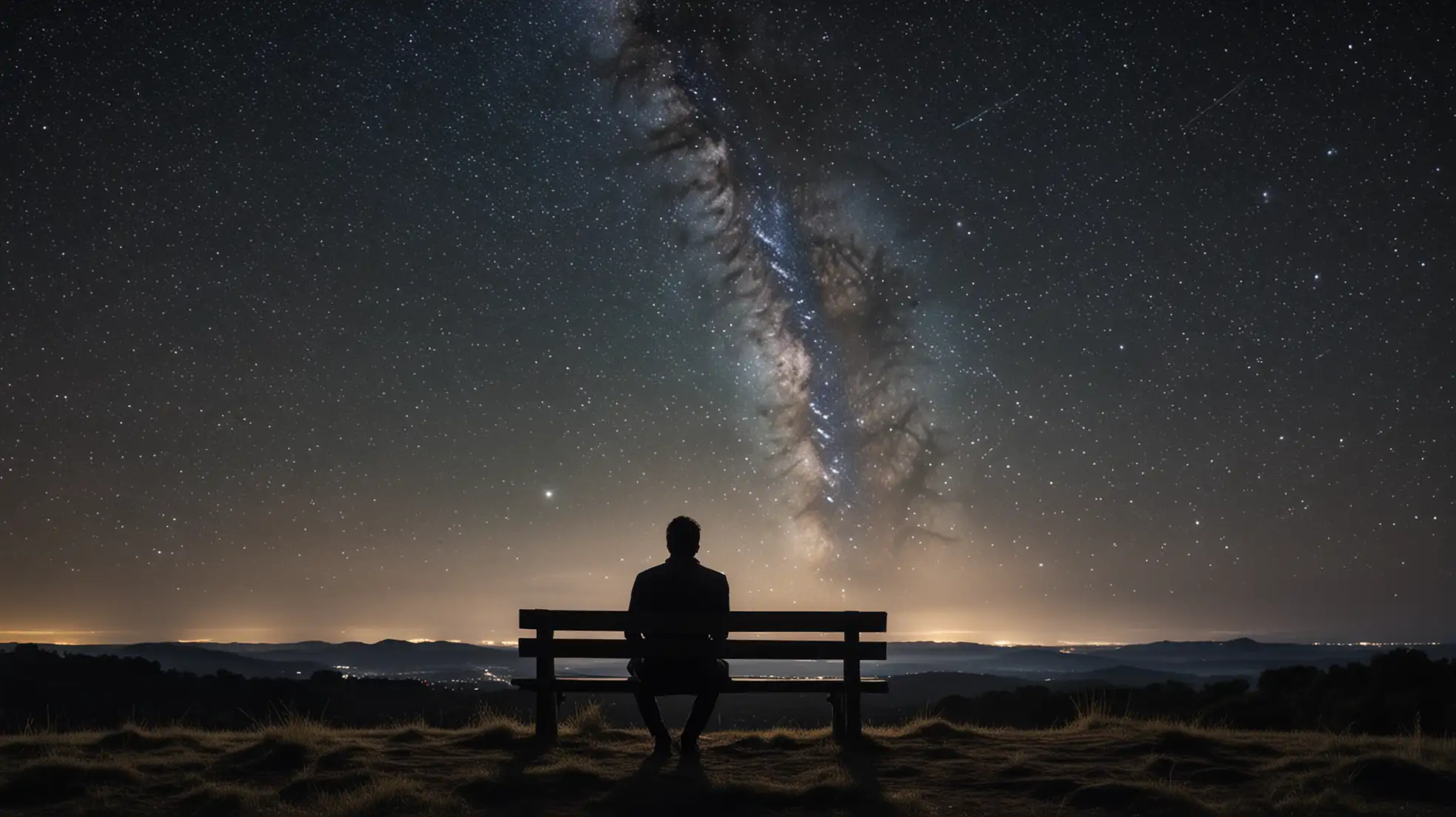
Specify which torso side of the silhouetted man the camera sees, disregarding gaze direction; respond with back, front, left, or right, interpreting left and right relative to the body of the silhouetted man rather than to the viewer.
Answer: back

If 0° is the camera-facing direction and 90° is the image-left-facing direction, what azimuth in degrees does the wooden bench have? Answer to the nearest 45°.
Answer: approximately 180°

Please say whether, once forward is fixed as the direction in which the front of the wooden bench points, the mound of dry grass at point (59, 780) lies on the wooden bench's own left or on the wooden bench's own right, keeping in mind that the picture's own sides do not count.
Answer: on the wooden bench's own left

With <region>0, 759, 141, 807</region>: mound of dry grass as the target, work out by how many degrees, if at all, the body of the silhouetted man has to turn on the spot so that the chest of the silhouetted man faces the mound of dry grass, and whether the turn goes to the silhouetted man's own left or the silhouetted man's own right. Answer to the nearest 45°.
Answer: approximately 90° to the silhouetted man's own left
